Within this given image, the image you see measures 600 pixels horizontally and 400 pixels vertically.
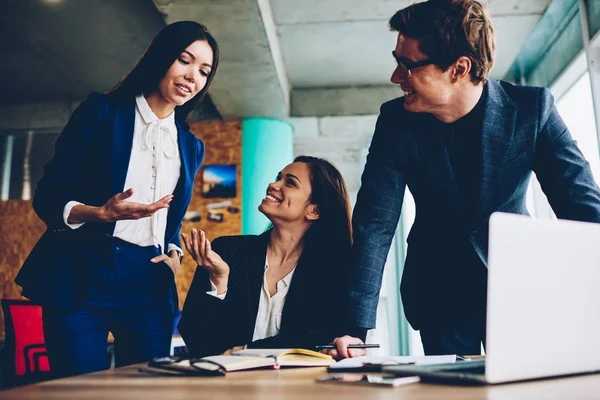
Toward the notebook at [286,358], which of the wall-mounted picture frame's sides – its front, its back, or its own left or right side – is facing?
front

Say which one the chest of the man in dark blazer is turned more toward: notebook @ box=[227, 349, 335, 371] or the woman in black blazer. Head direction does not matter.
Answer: the notebook

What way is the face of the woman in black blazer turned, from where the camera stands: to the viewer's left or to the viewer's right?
to the viewer's left

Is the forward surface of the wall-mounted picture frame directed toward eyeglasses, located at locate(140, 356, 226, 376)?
yes

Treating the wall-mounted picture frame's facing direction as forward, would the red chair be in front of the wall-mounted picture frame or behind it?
in front

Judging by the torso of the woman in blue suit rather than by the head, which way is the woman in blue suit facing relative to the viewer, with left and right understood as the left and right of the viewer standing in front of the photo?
facing the viewer and to the right of the viewer

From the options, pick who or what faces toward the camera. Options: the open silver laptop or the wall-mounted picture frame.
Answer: the wall-mounted picture frame

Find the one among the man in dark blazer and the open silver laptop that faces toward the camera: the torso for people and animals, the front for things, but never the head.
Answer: the man in dark blazer

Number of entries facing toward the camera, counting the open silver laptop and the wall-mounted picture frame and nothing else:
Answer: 1

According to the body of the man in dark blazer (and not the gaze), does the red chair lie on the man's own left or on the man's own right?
on the man's own right

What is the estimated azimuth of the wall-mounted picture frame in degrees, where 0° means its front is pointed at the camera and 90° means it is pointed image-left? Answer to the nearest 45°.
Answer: approximately 0°

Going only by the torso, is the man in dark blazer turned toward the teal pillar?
no

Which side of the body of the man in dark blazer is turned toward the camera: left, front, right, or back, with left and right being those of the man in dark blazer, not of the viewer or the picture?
front

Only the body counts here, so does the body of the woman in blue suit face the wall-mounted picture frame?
no

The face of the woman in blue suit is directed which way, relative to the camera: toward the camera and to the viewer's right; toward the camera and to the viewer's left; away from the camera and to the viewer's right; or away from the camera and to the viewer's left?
toward the camera and to the viewer's right

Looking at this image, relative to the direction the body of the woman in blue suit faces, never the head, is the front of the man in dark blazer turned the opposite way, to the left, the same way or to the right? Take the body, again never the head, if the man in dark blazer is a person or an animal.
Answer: to the right
